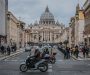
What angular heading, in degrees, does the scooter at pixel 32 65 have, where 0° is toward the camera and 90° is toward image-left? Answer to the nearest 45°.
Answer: approximately 90°
